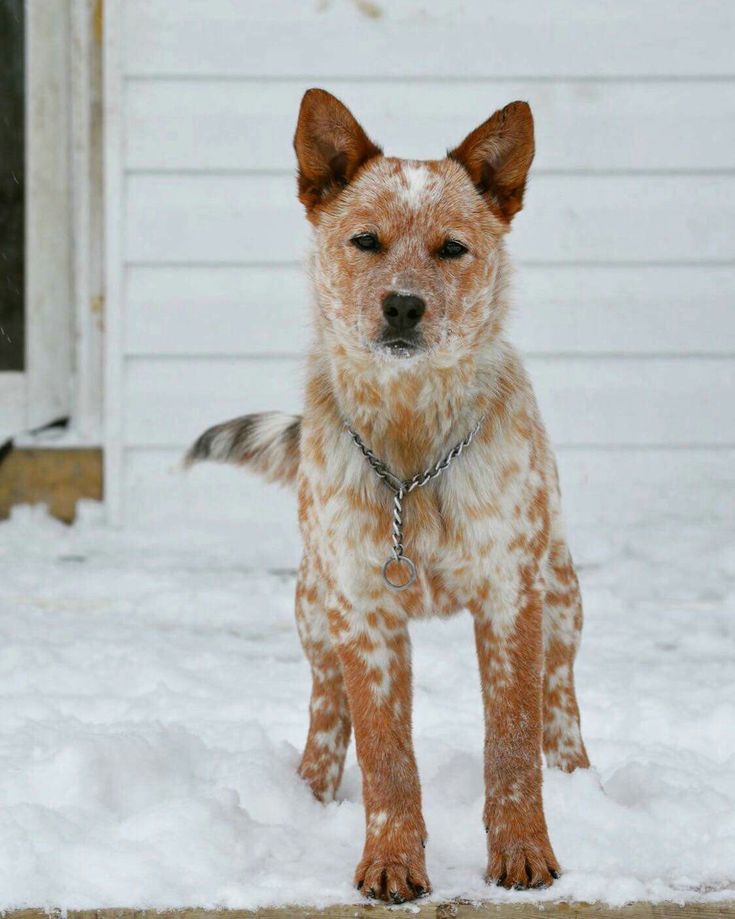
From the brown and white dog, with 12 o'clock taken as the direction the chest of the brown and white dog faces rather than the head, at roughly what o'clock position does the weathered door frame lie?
The weathered door frame is roughly at 5 o'clock from the brown and white dog.

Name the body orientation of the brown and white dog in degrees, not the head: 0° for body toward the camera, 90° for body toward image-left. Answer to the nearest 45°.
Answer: approximately 0°

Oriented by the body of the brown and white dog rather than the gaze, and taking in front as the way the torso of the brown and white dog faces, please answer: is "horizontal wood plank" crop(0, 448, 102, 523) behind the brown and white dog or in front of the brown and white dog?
behind
